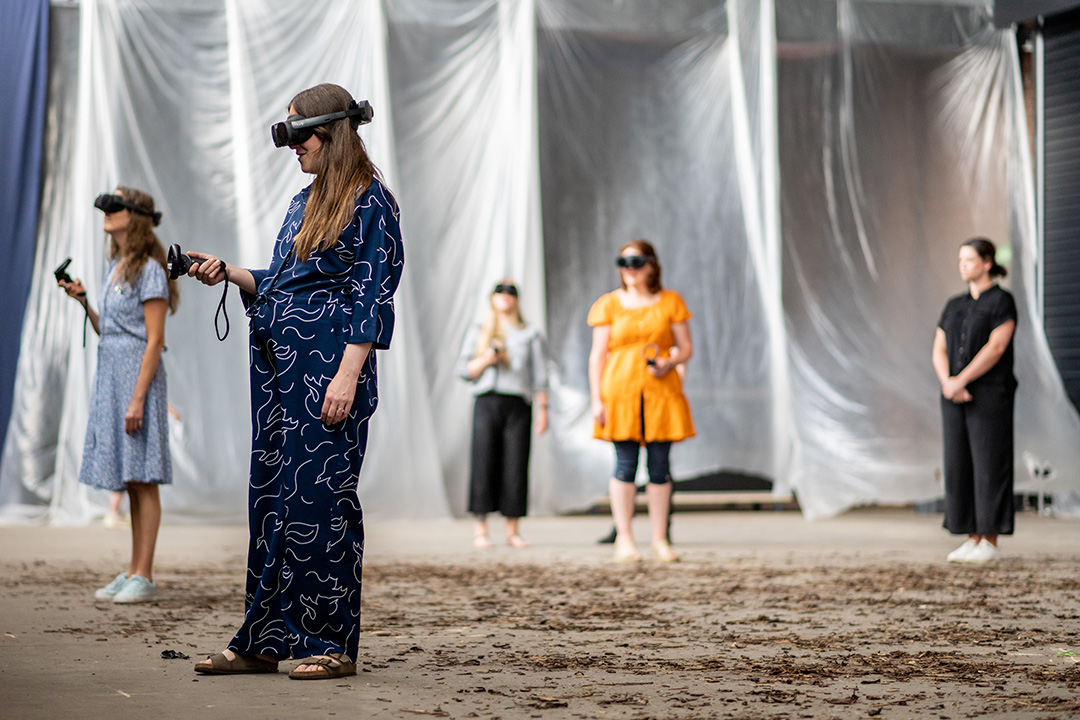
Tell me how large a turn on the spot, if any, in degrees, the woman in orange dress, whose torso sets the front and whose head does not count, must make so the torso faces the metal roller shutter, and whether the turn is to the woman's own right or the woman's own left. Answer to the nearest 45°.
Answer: approximately 135° to the woman's own left

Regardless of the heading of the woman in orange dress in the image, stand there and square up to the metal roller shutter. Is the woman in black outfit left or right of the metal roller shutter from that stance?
right

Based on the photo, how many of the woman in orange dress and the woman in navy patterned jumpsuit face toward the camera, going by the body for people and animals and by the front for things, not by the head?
1

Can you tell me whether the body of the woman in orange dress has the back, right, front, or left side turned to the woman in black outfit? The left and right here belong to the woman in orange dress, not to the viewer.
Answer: left

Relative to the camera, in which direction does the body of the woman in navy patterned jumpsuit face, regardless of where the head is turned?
to the viewer's left

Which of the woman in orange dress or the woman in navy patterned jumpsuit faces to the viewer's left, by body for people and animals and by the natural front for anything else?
the woman in navy patterned jumpsuit

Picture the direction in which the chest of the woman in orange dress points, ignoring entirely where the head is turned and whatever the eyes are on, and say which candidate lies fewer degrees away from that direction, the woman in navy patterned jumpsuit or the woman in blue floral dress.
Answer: the woman in navy patterned jumpsuit
